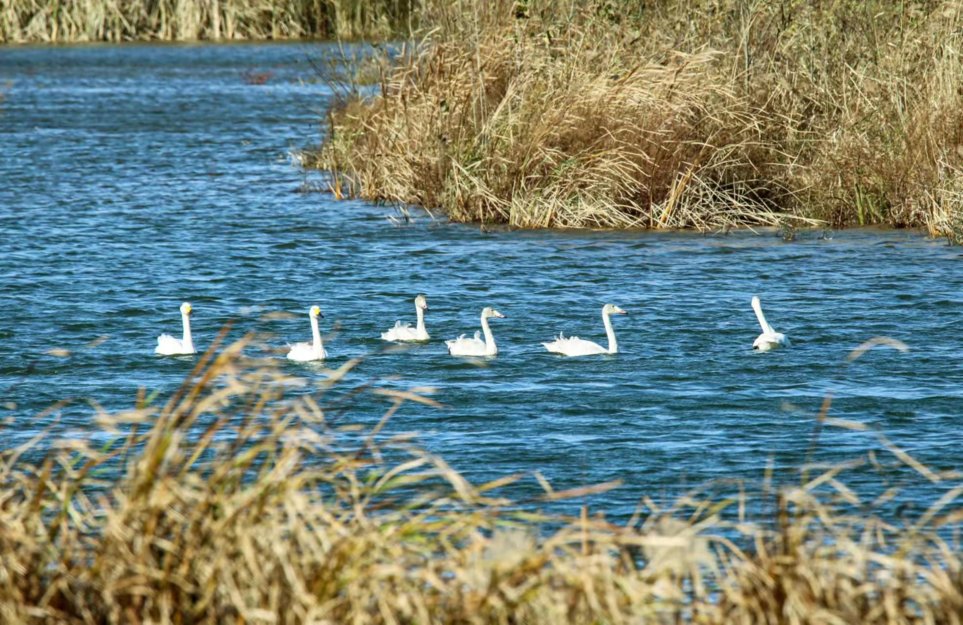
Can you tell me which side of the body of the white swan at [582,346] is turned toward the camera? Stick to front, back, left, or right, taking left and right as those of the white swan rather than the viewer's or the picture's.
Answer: right

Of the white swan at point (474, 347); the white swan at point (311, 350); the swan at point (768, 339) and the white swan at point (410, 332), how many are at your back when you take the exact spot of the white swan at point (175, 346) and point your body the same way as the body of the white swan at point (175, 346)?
0

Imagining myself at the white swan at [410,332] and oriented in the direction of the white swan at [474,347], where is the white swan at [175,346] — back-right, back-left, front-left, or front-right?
back-right

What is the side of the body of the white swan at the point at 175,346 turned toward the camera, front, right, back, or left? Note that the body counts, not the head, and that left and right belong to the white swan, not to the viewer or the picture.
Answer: right

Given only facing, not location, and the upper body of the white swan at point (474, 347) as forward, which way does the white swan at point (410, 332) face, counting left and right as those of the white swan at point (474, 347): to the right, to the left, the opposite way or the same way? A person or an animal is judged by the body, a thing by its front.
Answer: the same way

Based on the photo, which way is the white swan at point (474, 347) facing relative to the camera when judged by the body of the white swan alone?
to the viewer's right

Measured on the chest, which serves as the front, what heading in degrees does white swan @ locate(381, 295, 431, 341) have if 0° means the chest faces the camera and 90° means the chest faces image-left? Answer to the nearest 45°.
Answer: approximately 270°

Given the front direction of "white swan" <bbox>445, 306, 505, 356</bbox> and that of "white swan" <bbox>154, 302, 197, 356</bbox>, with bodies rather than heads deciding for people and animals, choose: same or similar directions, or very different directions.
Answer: same or similar directions

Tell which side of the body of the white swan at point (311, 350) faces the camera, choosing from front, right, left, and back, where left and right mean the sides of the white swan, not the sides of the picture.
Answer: right

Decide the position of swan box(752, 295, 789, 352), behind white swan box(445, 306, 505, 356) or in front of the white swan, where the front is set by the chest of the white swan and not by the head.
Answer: in front

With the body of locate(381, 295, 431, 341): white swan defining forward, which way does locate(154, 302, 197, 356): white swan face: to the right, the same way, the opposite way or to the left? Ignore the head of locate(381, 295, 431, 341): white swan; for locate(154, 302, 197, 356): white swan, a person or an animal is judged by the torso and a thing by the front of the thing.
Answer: the same way

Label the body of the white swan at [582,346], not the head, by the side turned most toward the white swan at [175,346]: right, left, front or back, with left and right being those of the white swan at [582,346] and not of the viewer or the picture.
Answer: back

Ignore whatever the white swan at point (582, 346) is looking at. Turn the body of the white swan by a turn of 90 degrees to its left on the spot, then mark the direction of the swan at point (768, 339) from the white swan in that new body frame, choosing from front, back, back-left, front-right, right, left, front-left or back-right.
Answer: right

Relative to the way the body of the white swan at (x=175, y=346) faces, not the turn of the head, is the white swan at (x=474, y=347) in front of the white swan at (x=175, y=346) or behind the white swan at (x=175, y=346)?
in front

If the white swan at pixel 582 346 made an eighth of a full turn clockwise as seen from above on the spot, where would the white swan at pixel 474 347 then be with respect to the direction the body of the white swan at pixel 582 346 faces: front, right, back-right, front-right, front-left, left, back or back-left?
back-right

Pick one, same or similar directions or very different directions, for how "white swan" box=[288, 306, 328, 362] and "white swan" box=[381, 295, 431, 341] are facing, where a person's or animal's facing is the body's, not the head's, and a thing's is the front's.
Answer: same or similar directions

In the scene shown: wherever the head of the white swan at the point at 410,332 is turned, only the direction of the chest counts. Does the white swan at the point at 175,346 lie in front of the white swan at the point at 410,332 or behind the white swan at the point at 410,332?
behind
